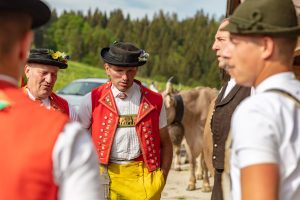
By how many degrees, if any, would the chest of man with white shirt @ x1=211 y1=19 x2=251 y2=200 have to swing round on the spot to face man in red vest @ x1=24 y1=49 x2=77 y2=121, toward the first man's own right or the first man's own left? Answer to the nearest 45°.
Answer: approximately 45° to the first man's own right

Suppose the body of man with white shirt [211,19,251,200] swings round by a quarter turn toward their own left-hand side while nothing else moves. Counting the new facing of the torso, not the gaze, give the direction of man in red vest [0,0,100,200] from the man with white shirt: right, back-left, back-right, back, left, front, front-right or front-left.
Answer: front-right

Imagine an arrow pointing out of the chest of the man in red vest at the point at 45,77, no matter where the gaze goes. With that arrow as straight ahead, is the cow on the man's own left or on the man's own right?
on the man's own left

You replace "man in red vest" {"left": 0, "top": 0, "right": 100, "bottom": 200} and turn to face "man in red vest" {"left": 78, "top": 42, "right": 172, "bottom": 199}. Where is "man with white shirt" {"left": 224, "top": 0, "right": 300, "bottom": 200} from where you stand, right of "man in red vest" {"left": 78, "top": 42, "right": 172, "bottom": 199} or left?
right

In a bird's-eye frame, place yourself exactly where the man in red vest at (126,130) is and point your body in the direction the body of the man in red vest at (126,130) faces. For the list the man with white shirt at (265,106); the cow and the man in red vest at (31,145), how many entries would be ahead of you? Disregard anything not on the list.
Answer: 2

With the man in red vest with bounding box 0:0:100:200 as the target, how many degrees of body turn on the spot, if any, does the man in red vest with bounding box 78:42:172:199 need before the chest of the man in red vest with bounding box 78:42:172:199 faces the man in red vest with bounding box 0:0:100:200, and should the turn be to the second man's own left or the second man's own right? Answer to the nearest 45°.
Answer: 0° — they already face them

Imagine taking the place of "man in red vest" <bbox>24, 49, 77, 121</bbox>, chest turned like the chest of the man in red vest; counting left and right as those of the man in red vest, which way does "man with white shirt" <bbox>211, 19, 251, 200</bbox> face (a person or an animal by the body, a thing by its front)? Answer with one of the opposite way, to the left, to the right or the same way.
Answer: to the right

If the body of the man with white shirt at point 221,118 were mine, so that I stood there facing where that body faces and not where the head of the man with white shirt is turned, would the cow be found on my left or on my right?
on my right

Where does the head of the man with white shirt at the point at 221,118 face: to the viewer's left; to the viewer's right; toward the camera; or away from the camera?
to the viewer's left

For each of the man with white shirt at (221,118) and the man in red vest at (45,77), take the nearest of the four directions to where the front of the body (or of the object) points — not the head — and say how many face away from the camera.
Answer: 0

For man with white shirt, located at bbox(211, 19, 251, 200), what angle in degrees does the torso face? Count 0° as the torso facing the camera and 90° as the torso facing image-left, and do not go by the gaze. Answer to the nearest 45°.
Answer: approximately 45°

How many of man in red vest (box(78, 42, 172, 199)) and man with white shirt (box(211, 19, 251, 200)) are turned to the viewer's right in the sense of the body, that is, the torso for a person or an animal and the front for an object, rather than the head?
0

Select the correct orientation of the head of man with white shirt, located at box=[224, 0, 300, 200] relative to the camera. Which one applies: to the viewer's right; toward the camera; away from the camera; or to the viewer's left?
to the viewer's left

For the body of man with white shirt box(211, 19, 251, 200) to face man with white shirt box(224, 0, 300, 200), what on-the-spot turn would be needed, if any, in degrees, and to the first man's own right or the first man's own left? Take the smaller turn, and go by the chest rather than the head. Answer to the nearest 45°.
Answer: approximately 45° to the first man's own left

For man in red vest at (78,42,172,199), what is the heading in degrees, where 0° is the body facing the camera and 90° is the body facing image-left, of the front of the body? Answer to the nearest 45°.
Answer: approximately 0°

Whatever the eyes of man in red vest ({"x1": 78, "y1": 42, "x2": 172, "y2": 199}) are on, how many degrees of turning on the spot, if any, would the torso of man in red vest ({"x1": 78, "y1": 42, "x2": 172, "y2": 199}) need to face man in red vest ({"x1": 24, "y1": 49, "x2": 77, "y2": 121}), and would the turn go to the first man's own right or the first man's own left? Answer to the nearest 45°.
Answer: approximately 90° to the first man's own right
